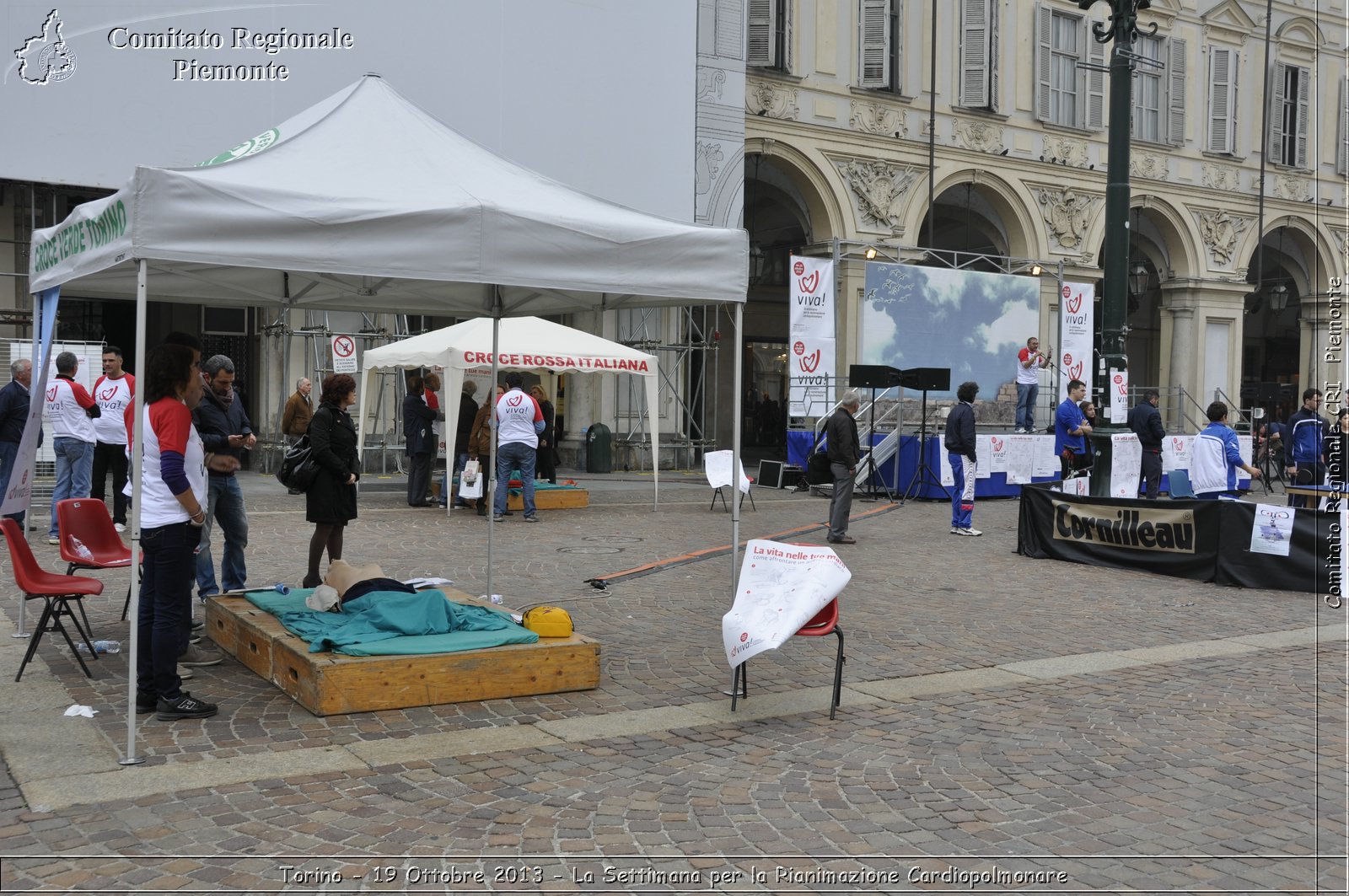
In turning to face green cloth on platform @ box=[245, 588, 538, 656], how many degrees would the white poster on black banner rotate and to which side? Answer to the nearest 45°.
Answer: approximately 45° to its right

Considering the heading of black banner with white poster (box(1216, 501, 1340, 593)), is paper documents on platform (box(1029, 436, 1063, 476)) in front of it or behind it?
behind

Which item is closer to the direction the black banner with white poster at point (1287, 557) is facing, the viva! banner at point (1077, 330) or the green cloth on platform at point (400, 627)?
the green cloth on platform

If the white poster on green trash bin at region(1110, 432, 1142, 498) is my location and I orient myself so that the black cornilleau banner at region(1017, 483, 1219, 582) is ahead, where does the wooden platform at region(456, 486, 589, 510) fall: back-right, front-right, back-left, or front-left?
front-right

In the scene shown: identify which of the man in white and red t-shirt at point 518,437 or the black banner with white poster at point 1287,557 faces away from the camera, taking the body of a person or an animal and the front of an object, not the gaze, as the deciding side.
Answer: the man in white and red t-shirt

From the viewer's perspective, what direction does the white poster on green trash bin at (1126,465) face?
toward the camera

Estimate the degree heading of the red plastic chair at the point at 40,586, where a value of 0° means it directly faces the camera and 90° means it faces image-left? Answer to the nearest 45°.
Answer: approximately 270°

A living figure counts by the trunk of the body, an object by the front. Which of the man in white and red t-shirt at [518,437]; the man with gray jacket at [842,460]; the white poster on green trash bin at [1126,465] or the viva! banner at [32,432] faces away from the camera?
the man in white and red t-shirt

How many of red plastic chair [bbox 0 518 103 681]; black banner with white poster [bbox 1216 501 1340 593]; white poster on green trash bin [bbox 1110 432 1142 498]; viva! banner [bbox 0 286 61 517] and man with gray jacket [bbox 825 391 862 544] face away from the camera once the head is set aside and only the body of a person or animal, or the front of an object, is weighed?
0

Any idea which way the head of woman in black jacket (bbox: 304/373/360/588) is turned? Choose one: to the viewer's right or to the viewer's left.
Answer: to the viewer's right

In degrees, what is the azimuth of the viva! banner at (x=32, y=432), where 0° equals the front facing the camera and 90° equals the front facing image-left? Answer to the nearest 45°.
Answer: approximately 315°

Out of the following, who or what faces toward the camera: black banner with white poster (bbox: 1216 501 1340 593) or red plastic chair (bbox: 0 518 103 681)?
the black banner with white poster

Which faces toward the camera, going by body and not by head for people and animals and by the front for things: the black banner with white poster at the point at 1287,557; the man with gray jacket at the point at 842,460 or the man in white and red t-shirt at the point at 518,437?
the black banner with white poster

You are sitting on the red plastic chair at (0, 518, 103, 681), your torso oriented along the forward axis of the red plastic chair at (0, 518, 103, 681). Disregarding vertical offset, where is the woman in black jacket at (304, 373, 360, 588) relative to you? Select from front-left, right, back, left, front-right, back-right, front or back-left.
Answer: front-left
